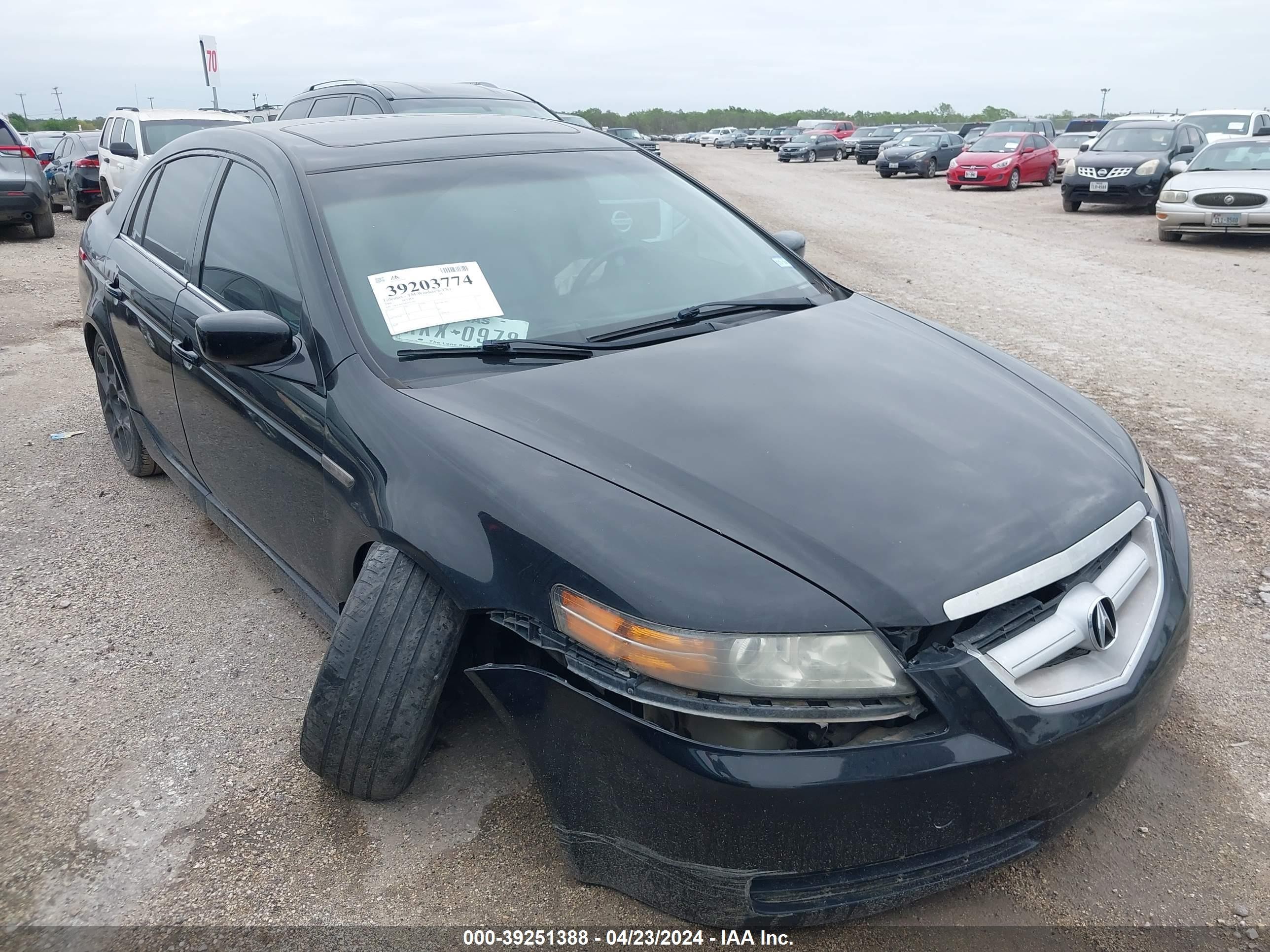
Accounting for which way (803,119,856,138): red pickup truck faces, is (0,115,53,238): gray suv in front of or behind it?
in front

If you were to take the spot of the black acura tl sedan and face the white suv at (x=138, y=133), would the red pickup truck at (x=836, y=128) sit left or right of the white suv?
right

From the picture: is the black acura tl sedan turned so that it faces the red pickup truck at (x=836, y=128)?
no

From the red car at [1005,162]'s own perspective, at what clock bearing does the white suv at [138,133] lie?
The white suv is roughly at 12 o'clock from the red car.

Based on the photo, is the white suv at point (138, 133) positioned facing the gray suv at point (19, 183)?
no

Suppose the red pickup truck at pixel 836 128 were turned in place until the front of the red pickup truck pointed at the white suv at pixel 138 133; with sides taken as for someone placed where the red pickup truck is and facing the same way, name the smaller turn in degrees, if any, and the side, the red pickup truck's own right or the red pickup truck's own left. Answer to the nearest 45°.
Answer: approximately 45° to the red pickup truck's own left

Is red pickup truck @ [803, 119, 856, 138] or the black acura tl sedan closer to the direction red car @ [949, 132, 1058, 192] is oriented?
the black acura tl sedan

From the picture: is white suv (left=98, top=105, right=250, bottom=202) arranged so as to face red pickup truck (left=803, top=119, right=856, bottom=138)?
no

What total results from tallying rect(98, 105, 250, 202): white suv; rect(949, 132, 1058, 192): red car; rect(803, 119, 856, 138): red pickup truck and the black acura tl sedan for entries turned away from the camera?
0

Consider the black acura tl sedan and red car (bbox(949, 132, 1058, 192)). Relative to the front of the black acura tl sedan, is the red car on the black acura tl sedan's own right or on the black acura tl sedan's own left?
on the black acura tl sedan's own left

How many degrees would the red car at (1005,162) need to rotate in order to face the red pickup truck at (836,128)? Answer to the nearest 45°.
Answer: approximately 135° to its right

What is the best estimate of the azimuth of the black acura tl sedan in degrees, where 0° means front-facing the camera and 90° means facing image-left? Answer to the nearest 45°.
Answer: approximately 315°

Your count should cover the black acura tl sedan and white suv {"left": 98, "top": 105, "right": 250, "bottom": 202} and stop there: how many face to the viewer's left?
0

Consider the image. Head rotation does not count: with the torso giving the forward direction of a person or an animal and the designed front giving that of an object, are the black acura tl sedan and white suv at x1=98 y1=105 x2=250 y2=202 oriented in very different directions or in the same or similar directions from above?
same or similar directions

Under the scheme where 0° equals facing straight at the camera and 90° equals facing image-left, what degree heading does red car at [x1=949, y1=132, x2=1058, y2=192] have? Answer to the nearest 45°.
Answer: approximately 45°

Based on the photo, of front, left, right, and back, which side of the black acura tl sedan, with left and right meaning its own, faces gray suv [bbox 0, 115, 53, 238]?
back

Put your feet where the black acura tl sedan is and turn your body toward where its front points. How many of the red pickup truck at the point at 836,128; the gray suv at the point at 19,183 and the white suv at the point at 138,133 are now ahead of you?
0

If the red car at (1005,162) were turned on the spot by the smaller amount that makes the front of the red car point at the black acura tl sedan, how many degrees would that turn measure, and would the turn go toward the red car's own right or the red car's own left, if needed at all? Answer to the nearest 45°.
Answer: approximately 45° to the red car's own left
